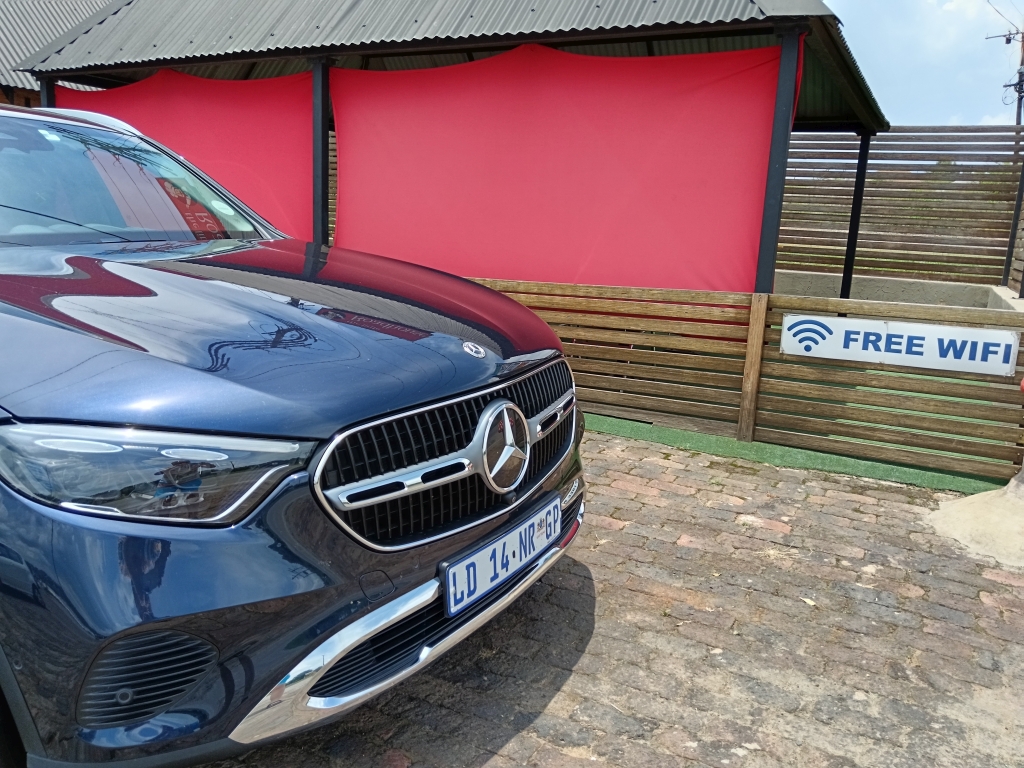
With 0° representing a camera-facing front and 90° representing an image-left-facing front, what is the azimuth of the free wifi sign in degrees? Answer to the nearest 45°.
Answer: approximately 0°

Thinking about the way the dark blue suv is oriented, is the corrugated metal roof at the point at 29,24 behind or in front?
behind

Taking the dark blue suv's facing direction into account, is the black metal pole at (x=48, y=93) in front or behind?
behind

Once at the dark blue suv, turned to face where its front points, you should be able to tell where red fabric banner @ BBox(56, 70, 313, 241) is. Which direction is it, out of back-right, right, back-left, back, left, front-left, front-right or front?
back-left

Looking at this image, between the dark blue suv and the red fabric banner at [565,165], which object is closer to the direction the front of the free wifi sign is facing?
the dark blue suv

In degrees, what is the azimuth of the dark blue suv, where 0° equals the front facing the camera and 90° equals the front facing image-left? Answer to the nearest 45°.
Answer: approximately 315°

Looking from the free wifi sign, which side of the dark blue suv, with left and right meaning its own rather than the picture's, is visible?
left

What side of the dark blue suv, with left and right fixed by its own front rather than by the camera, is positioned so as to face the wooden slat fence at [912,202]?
left

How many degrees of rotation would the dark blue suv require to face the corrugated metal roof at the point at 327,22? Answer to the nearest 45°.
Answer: approximately 135° to its left

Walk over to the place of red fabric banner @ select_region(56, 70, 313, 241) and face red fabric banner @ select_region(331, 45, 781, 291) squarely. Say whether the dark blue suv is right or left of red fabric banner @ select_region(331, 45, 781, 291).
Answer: right
